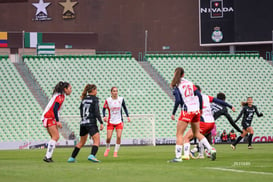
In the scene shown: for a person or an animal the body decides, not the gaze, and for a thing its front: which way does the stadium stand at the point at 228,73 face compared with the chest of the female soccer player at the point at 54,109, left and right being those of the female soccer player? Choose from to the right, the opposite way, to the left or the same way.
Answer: to the right

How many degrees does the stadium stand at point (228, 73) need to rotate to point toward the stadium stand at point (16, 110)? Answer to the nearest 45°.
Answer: approximately 45° to its right

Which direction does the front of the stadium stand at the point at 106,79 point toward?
toward the camera

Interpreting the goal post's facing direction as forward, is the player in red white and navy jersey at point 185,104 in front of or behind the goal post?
in front

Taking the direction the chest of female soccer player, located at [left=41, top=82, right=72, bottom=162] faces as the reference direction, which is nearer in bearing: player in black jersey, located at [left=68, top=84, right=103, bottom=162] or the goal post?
the player in black jersey

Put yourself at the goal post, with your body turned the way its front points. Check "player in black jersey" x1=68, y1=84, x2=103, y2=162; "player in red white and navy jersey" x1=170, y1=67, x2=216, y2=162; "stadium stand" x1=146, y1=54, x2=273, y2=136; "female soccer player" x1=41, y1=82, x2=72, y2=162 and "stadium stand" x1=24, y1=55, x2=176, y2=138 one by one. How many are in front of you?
3

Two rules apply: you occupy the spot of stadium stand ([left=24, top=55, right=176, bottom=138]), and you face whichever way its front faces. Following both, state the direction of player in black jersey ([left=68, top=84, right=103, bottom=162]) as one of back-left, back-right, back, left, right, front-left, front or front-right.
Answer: front

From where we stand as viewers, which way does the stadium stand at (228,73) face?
facing the viewer

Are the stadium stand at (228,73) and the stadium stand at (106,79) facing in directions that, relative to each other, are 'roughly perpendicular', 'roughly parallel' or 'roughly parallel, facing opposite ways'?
roughly parallel

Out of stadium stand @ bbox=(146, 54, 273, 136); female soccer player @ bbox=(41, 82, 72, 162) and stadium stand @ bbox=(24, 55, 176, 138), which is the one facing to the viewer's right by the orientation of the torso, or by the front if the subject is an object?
the female soccer player

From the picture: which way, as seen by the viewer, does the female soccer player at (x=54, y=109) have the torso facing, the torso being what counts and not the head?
to the viewer's right

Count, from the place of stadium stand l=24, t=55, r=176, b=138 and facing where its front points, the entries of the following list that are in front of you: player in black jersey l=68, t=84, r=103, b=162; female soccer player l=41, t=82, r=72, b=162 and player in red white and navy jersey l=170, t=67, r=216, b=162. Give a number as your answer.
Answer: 3

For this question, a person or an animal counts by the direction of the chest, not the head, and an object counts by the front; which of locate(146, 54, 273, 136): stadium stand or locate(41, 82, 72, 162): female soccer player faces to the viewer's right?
the female soccer player
